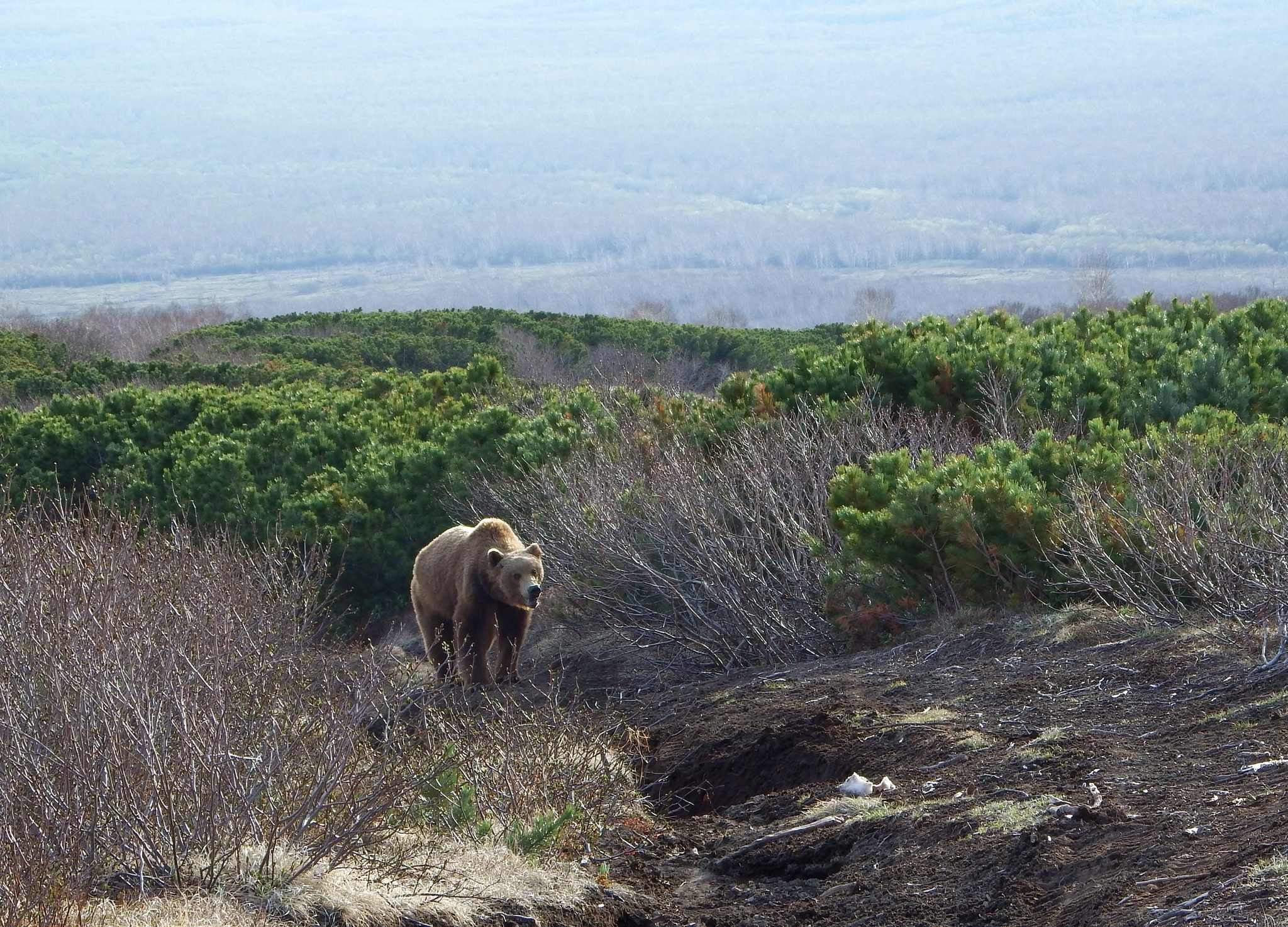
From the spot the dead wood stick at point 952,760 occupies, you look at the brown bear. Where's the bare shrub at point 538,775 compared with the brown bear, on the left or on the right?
left

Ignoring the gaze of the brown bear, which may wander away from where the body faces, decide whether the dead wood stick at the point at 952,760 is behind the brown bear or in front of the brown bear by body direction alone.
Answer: in front

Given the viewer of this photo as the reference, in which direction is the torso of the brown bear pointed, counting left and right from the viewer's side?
facing the viewer and to the right of the viewer

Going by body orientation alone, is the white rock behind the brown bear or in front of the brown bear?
in front

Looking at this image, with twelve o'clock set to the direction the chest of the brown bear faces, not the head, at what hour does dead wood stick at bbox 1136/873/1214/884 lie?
The dead wood stick is roughly at 1 o'clock from the brown bear.
